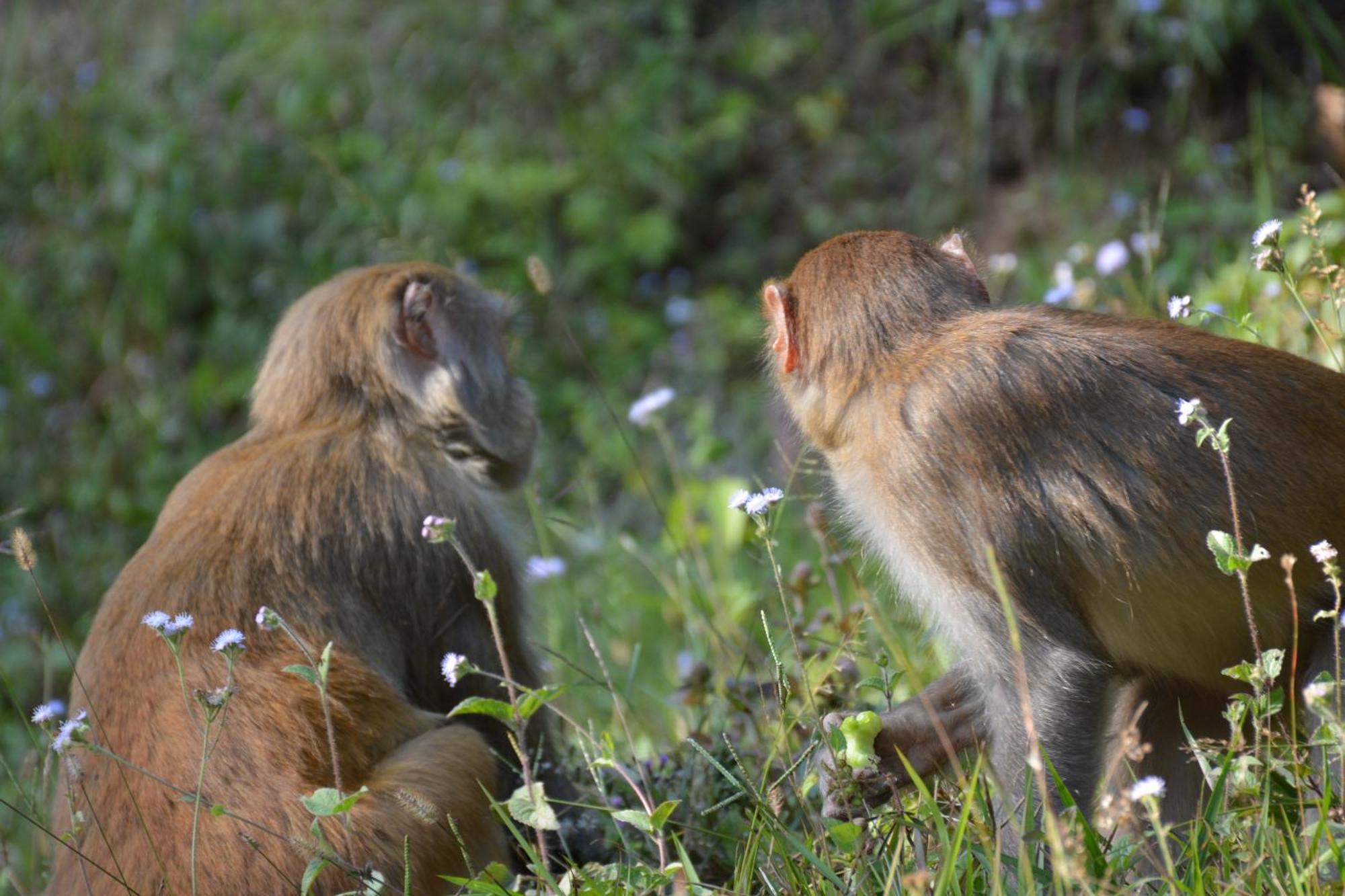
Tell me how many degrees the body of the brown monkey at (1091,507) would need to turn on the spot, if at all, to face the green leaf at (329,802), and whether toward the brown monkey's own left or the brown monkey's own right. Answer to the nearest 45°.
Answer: approximately 45° to the brown monkey's own left

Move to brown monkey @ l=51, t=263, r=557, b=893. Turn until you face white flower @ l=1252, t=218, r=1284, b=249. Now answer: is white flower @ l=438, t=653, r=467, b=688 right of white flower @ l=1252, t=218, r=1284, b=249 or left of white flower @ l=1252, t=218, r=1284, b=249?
right

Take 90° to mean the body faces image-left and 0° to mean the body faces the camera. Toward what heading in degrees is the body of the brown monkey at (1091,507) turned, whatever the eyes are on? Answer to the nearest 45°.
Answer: approximately 90°

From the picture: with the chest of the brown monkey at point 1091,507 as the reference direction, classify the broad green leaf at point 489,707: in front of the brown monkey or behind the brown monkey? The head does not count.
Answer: in front

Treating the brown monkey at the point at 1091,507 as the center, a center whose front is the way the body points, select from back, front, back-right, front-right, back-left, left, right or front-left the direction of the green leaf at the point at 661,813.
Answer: front-left

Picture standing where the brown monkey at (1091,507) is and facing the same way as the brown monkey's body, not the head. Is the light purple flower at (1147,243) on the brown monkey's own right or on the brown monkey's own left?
on the brown monkey's own right

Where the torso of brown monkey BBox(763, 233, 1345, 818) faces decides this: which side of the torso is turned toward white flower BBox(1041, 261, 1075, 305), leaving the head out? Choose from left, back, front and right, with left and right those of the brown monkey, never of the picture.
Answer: right

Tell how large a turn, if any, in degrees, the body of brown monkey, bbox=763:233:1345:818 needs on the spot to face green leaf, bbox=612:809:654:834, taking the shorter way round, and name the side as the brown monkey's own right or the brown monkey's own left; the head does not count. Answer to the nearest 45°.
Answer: approximately 45° to the brown monkey's own left

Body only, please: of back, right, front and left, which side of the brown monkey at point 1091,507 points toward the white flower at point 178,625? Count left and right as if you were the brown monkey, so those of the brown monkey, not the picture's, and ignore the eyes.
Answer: front

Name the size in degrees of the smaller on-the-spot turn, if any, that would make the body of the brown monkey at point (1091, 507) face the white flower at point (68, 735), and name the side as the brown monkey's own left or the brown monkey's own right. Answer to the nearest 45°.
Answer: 0° — it already faces it

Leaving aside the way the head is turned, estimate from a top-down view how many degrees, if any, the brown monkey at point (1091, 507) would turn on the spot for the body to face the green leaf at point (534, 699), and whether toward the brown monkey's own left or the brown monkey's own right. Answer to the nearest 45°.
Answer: approximately 45° to the brown monkey's own left

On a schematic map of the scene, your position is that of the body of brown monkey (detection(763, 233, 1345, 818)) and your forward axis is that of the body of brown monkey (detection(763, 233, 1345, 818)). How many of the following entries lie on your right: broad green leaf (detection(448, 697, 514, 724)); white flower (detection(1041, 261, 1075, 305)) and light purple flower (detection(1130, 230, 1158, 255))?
2
